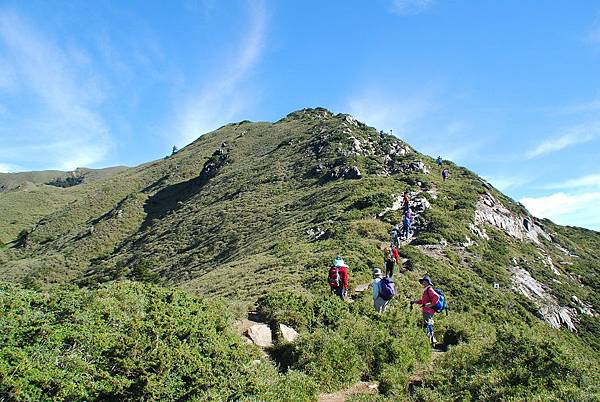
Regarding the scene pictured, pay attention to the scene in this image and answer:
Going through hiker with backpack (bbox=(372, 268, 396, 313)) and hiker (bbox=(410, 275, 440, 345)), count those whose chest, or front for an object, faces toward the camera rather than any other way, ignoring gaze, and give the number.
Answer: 0

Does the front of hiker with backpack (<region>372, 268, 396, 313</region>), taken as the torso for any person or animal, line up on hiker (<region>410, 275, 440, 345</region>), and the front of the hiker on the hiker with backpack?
no

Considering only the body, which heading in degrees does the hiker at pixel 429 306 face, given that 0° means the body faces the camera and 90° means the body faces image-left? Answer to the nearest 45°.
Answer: approximately 90°

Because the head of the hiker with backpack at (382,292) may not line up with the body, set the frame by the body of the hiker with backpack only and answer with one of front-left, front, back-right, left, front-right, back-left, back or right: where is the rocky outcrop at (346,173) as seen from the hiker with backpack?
front-right

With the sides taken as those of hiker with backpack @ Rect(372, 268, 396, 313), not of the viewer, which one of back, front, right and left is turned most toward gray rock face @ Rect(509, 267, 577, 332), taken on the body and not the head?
right

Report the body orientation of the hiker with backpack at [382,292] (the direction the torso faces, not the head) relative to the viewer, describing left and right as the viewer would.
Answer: facing away from the viewer and to the left of the viewer

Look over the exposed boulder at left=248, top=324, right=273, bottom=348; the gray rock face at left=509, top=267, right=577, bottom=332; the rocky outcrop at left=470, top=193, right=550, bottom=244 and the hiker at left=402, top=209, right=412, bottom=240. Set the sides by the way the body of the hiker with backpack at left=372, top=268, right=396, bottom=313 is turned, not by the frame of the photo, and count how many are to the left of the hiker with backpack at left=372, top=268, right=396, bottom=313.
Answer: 1

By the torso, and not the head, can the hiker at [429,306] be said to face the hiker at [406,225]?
no

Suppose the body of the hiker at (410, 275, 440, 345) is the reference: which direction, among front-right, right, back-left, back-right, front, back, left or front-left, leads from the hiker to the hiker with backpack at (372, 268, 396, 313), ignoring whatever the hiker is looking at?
right

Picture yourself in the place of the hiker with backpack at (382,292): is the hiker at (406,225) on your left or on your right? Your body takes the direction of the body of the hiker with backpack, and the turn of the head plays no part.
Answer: on your right

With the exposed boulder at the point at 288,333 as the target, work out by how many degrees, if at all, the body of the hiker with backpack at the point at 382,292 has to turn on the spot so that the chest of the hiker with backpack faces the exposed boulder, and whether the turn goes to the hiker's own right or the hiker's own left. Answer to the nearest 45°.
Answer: approximately 90° to the hiker's own left

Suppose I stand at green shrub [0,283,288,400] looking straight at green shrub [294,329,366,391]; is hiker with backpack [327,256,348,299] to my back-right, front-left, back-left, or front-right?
front-left
